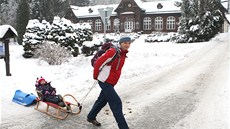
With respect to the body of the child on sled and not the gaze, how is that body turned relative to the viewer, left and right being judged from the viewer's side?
facing the viewer and to the right of the viewer

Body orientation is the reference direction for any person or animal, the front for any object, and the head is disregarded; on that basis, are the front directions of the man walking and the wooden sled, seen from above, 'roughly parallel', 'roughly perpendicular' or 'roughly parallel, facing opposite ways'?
roughly parallel

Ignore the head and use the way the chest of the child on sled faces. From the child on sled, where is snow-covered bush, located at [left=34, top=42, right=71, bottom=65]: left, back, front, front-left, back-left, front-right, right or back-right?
back-left

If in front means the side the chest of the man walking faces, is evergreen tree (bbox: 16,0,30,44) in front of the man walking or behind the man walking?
behind

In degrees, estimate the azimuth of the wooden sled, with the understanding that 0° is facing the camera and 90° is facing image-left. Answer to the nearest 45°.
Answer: approximately 315°

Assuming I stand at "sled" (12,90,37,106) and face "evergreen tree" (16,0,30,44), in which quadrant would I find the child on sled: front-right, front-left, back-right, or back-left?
back-right

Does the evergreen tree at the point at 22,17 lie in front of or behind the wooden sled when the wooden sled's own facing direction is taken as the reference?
behind

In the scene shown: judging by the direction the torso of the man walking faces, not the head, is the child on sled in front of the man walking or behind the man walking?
behind

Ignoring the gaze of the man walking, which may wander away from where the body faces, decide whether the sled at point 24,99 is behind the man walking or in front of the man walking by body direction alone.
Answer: behind

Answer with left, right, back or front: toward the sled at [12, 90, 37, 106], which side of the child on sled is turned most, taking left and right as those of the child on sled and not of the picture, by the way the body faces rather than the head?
back

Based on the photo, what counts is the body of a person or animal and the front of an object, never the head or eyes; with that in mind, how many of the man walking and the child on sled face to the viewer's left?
0

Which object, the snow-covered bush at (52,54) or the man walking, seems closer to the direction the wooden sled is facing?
the man walking

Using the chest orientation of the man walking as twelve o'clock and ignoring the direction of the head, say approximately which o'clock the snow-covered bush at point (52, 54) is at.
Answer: The snow-covered bush is roughly at 7 o'clock from the man walking.

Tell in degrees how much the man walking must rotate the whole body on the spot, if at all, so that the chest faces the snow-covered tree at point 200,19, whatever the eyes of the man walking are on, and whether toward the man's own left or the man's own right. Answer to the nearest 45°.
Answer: approximately 135° to the man's own left

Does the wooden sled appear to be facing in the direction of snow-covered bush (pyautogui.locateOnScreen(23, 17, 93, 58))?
no

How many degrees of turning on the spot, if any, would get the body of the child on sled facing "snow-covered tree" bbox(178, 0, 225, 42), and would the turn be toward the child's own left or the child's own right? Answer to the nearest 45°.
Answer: approximately 90° to the child's own left

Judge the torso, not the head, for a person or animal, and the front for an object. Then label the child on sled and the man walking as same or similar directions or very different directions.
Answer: same or similar directions

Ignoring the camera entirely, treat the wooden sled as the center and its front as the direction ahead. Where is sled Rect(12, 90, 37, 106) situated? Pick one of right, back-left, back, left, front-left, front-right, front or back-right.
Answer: back
